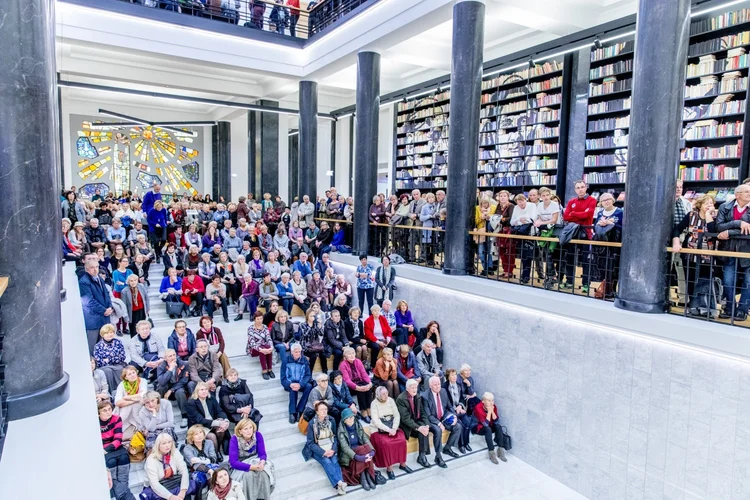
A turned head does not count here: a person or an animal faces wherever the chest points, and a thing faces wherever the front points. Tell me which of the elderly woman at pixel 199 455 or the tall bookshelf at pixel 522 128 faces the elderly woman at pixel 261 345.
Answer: the tall bookshelf

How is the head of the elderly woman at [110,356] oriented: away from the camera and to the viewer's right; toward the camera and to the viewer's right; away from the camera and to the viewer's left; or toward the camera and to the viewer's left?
toward the camera and to the viewer's right

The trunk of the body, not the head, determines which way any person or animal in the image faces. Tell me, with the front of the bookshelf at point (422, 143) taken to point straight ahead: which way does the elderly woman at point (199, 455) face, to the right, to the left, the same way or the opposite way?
to the left

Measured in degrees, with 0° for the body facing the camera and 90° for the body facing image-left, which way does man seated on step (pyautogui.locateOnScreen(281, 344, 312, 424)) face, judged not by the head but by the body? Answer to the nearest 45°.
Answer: approximately 0°

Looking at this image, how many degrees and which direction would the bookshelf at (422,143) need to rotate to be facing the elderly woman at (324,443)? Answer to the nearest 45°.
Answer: approximately 45° to its left

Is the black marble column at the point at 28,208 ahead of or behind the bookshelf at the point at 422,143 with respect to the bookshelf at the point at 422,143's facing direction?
ahead

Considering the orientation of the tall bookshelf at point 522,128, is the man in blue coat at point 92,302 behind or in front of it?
in front

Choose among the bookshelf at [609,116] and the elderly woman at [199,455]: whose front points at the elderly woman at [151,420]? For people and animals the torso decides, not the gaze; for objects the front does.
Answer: the bookshelf

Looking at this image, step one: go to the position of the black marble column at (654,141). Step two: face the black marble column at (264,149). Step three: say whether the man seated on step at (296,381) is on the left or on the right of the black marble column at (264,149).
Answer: left

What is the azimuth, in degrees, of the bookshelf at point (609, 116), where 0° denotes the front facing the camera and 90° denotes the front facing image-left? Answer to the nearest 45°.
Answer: approximately 45°

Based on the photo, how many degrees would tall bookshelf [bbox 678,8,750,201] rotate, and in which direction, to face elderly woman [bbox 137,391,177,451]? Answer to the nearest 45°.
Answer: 0° — it already faces them

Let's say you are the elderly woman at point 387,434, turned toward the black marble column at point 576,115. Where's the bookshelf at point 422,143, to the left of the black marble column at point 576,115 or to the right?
left

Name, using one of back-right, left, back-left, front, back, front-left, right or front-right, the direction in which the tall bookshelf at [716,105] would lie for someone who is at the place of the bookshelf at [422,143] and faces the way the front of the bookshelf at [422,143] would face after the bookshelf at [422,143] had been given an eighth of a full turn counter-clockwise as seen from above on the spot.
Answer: front-left
